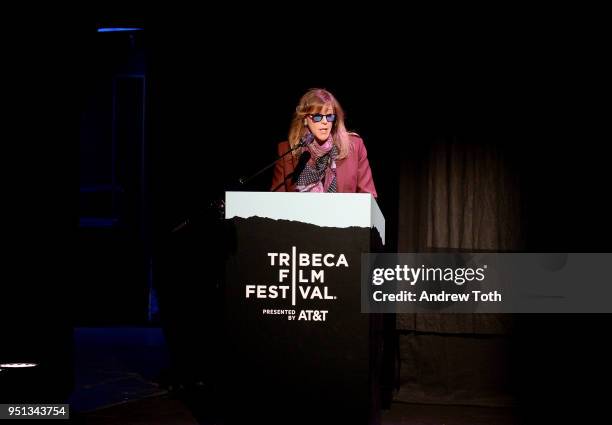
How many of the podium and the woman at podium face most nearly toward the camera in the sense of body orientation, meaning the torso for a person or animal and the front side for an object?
2

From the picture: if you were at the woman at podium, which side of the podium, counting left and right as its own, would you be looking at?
back

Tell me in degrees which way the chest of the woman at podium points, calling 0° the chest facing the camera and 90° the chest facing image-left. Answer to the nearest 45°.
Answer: approximately 0°

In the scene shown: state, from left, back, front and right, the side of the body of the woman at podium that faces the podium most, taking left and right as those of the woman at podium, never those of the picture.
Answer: front

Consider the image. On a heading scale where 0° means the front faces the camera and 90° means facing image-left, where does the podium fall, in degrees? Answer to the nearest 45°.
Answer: approximately 0°
